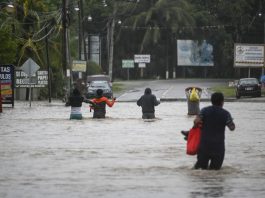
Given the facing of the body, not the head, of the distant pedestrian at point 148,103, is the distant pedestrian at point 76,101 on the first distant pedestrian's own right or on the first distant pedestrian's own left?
on the first distant pedestrian's own left

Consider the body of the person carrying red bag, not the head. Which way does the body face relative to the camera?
away from the camera

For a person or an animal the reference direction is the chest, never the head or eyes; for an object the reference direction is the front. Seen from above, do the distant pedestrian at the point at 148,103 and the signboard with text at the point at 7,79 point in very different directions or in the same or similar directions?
very different directions

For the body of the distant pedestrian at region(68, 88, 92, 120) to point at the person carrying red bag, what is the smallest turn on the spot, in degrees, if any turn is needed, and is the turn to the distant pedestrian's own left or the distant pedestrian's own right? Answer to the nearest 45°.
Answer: approximately 180°

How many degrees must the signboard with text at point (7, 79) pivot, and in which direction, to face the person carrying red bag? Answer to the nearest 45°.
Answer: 0° — it already faces them

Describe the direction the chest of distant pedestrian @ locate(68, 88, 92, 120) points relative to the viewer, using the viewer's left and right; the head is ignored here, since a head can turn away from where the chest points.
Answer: facing away from the viewer

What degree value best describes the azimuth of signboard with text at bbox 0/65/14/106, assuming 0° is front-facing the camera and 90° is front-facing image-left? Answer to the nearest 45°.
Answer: approximately 0°

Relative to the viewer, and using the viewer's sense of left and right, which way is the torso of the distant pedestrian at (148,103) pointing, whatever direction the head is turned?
facing away from the viewer

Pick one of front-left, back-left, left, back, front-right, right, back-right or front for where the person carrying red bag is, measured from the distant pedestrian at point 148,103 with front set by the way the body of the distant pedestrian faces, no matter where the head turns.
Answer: back

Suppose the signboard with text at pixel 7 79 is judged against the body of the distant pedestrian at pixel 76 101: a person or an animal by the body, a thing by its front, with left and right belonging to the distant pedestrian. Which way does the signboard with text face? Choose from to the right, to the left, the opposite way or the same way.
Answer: the opposite way
